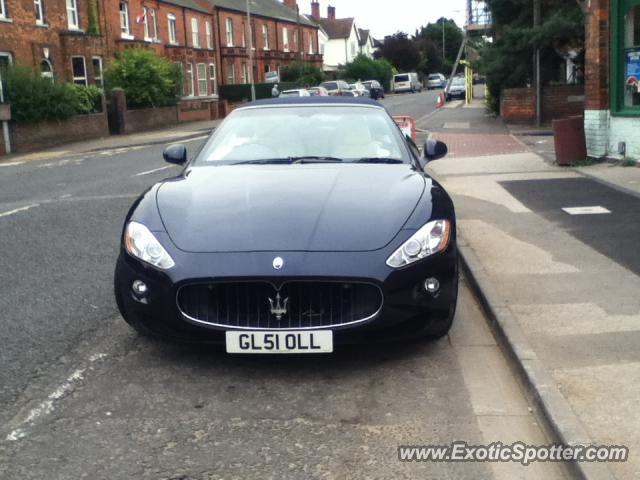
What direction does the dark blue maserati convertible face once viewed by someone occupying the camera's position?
facing the viewer

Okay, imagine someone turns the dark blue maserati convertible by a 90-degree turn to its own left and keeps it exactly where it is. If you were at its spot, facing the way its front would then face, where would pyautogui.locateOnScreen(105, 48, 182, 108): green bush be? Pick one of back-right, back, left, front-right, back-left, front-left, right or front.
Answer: left

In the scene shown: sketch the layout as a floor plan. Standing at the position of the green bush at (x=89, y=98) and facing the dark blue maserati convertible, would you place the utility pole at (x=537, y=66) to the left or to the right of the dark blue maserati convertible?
left

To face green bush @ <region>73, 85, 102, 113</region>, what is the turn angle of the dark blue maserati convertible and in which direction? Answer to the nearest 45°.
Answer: approximately 180°

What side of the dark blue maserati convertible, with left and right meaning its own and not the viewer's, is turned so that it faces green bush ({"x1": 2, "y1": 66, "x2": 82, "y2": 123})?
back

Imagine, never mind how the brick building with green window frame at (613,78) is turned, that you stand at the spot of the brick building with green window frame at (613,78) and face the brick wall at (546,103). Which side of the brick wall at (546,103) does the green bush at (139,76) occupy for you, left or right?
left

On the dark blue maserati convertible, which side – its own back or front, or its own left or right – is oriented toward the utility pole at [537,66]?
back

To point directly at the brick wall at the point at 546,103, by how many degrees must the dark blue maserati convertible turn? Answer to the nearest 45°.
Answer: approximately 180°

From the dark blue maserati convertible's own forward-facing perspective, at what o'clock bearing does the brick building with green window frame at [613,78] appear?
The brick building with green window frame is roughly at 7 o'clock from the dark blue maserati convertible.

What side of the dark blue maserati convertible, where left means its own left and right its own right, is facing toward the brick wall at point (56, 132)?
back
